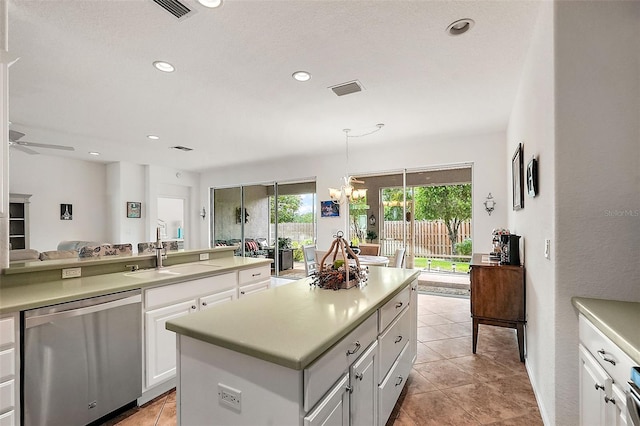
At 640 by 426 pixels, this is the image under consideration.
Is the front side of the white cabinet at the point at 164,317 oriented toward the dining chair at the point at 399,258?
no

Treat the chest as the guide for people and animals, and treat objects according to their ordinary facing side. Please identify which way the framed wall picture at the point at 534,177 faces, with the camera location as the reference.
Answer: facing to the left of the viewer

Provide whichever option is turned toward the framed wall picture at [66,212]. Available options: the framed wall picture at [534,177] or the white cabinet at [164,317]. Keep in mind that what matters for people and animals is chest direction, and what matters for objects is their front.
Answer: the framed wall picture at [534,177]

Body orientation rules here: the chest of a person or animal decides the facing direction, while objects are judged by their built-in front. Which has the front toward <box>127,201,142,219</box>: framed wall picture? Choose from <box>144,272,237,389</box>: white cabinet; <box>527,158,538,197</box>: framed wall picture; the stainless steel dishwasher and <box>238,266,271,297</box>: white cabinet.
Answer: <box>527,158,538,197</box>: framed wall picture

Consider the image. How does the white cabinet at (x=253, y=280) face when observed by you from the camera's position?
facing the viewer and to the right of the viewer

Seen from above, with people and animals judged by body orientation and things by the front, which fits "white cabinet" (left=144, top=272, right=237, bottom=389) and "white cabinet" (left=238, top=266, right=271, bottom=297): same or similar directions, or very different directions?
same or similar directions

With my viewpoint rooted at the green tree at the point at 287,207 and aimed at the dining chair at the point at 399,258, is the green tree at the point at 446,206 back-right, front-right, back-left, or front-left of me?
front-left

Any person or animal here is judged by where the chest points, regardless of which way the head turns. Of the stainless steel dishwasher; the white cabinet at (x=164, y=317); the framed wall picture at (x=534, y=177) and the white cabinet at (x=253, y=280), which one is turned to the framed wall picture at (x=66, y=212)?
the framed wall picture at (x=534, y=177)

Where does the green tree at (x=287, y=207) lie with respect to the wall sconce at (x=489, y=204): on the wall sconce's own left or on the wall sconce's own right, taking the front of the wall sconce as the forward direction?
on the wall sconce's own right

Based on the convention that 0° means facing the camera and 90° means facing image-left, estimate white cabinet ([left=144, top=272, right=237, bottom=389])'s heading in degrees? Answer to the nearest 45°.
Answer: approximately 315°

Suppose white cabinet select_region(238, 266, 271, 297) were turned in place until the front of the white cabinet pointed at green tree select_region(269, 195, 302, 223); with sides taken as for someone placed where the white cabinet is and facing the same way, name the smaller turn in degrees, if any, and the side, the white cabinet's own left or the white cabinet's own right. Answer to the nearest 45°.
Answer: approximately 135° to the white cabinet's own left

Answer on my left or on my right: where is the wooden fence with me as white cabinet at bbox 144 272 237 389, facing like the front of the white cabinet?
on my left

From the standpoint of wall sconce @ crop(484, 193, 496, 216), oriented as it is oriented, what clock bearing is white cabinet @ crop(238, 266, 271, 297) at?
The white cabinet is roughly at 1 o'clock from the wall sconce.

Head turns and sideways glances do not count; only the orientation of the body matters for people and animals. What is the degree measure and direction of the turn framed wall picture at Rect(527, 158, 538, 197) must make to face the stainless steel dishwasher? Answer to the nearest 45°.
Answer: approximately 45° to its left

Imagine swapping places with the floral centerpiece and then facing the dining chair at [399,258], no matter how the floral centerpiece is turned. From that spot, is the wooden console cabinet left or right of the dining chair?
right

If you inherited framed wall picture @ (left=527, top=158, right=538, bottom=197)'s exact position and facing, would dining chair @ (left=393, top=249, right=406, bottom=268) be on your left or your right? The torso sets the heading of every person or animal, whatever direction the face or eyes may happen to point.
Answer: on your right

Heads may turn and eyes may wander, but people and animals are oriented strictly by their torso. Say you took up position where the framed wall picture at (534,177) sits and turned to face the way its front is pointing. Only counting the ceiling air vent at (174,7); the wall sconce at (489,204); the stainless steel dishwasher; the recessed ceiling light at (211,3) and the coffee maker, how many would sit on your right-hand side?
2
